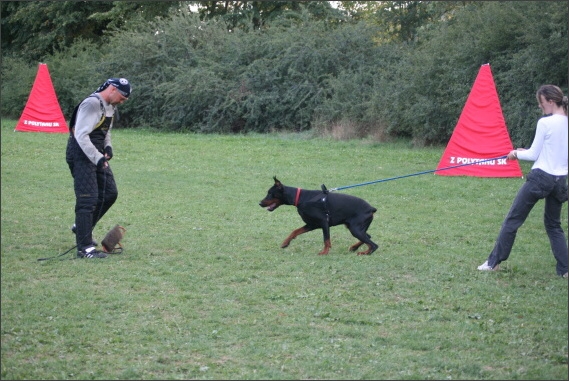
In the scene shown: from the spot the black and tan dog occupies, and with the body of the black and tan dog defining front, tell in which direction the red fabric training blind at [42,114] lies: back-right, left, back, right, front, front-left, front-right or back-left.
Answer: front-right

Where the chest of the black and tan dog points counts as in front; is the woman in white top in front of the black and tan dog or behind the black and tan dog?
behind

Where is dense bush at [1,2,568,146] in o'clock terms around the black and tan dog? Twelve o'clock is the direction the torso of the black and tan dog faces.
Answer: The dense bush is roughly at 3 o'clock from the black and tan dog.

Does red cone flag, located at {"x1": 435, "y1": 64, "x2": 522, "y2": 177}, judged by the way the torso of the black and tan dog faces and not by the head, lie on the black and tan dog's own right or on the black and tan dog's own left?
on the black and tan dog's own right

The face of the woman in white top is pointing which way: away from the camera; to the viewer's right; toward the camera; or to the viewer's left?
to the viewer's left

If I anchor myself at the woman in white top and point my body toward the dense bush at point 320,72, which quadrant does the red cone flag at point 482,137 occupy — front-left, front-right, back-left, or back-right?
front-right

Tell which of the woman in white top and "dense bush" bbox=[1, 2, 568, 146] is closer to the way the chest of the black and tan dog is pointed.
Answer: the dense bush

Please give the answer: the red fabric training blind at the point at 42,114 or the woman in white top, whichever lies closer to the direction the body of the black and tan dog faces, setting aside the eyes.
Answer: the red fabric training blind

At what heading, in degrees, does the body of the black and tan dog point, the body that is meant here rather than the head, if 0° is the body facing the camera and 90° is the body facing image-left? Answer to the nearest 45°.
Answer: approximately 90°
